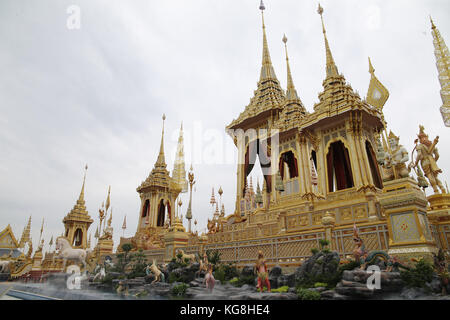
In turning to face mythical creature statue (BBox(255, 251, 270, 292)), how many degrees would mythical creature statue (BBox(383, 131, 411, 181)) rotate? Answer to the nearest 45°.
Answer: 0° — it already faces it

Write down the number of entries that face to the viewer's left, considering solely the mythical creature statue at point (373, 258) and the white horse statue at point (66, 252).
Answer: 2

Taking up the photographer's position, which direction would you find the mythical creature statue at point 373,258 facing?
facing to the left of the viewer

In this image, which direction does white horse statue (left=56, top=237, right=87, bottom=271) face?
to the viewer's left

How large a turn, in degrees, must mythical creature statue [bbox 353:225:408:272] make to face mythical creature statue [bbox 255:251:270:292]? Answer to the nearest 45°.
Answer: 0° — it already faces it

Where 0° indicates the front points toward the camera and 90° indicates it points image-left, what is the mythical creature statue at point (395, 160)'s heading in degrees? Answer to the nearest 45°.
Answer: approximately 45°

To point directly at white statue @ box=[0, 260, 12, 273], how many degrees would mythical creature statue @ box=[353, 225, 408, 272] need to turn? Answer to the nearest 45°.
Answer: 0° — it already faces it

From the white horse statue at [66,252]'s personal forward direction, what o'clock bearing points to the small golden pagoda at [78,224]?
The small golden pagoda is roughly at 3 o'clock from the white horse statue.

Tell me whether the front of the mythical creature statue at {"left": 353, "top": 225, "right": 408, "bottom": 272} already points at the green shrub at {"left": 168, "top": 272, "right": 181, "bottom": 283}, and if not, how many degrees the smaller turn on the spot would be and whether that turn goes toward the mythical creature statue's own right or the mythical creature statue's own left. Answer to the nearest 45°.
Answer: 0° — it already faces it

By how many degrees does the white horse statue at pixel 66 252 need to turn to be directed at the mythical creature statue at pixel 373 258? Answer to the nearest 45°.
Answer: approximately 135° to its left

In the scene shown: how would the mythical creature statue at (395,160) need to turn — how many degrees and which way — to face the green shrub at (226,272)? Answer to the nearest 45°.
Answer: approximately 45° to its right

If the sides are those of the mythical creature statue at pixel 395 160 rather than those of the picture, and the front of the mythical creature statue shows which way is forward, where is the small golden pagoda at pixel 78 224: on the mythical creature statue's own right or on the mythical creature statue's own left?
on the mythical creature statue's own right

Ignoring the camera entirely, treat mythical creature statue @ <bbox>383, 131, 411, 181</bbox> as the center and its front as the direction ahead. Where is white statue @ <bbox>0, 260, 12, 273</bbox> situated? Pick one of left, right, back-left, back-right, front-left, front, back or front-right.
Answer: front-right
